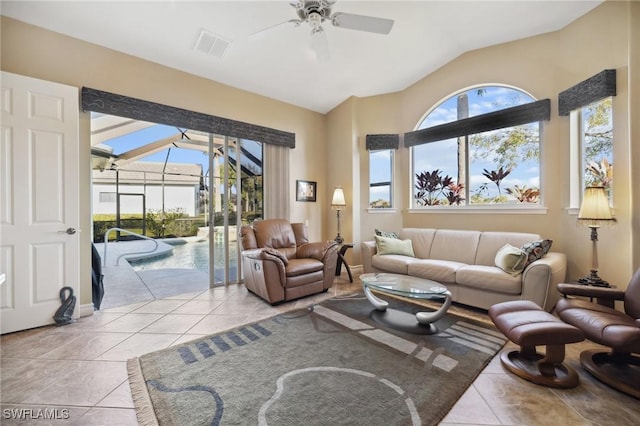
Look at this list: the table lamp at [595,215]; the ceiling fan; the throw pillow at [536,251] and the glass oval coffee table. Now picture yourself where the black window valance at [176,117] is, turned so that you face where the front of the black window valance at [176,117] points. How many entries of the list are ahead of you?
4

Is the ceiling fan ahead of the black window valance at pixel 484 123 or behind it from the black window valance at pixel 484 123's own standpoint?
ahead

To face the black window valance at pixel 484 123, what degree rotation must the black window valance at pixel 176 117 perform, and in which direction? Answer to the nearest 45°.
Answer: approximately 45° to its left

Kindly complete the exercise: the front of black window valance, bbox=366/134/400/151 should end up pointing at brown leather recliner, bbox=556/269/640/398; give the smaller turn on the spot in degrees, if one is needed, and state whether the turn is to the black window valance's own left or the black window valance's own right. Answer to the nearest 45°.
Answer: approximately 45° to the black window valance's own left

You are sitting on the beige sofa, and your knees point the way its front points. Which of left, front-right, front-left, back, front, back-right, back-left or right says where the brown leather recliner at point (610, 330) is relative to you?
left

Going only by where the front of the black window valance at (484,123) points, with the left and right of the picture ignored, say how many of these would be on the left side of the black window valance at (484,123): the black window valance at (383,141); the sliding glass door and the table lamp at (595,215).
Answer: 1

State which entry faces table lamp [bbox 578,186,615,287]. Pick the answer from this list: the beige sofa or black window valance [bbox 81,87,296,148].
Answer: the black window valance

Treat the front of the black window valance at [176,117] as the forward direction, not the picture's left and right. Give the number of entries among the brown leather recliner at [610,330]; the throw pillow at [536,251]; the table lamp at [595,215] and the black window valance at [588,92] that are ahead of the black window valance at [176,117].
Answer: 4

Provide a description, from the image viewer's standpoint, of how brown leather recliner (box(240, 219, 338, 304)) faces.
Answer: facing the viewer and to the right of the viewer

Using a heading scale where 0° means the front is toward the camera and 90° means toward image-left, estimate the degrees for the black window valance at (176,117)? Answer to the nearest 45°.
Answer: approximately 315°

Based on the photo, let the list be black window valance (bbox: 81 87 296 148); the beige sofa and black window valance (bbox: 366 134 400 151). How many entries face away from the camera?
0

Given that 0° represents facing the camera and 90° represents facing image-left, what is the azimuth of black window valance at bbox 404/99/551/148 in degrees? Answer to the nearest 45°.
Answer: approximately 45°

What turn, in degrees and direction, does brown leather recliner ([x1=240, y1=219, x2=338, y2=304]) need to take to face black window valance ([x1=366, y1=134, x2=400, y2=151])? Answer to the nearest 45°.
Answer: approximately 90° to its left

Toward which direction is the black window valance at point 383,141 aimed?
toward the camera

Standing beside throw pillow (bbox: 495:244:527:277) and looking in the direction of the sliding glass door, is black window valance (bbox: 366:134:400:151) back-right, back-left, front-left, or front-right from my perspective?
front-right

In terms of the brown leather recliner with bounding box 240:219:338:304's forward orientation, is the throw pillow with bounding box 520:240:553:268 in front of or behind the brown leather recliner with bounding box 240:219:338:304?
in front

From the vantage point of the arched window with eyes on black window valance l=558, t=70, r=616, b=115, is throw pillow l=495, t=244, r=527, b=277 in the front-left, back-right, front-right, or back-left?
front-right
